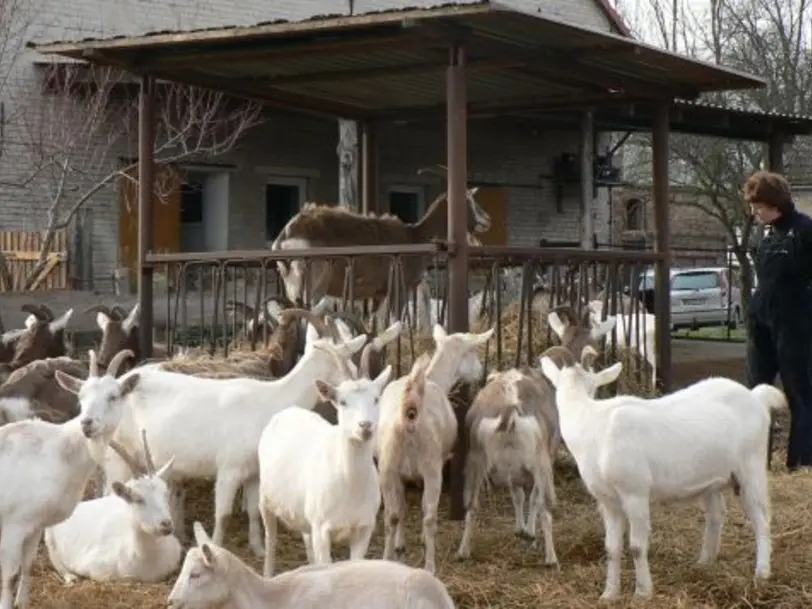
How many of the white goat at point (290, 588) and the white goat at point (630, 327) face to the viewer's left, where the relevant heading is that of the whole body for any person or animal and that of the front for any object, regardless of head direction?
2

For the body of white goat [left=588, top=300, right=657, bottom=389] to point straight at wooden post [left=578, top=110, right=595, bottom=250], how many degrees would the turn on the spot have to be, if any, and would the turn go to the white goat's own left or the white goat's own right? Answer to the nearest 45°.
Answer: approximately 90° to the white goat's own right

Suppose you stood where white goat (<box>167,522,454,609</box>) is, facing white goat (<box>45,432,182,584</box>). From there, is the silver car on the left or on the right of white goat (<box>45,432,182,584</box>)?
right

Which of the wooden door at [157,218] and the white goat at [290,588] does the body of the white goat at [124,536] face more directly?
the white goat

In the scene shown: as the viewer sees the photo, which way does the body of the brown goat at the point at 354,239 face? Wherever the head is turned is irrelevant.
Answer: to the viewer's right

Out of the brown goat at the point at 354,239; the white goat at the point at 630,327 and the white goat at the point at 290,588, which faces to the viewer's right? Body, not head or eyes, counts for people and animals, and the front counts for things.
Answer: the brown goat

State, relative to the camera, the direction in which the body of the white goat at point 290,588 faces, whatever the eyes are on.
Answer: to the viewer's left

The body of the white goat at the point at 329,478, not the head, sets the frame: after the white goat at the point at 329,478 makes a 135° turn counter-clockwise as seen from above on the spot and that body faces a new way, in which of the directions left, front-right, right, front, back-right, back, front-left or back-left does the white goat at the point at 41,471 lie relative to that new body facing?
left

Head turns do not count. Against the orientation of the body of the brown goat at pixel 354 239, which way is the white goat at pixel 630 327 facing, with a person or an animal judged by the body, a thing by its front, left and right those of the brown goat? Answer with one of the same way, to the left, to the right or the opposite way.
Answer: the opposite way

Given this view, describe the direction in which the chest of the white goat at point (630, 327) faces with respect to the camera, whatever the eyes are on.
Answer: to the viewer's left

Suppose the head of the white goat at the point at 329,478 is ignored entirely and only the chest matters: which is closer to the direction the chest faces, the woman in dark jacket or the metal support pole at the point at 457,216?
the woman in dark jacket
